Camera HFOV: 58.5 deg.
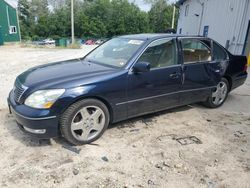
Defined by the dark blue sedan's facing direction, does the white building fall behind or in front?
behind

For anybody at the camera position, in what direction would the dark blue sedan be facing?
facing the viewer and to the left of the viewer
